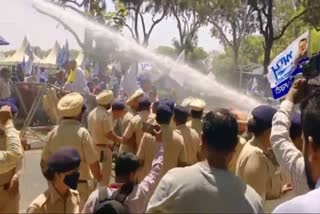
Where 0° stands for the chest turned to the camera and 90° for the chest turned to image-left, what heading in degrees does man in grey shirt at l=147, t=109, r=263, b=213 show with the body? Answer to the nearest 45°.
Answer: approximately 180°

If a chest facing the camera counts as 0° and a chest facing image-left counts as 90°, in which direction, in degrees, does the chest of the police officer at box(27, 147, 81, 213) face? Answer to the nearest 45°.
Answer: approximately 315°

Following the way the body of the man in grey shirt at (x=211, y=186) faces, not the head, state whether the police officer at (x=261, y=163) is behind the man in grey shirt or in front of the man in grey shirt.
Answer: in front

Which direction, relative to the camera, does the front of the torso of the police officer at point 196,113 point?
away from the camera

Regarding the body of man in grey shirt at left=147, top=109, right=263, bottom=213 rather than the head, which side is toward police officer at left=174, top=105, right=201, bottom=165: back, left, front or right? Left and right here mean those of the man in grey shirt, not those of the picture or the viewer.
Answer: front

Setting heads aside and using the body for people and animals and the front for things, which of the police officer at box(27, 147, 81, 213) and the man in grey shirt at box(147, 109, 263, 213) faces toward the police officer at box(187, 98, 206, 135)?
the man in grey shirt

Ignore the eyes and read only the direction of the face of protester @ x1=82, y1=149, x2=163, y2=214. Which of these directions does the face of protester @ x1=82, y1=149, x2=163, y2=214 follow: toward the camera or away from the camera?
away from the camera

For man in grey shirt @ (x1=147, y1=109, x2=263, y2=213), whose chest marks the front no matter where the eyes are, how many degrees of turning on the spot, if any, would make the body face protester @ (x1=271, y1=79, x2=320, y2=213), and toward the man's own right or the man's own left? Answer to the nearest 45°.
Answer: approximately 135° to the man's own right

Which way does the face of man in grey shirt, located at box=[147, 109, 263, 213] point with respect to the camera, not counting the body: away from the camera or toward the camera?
away from the camera

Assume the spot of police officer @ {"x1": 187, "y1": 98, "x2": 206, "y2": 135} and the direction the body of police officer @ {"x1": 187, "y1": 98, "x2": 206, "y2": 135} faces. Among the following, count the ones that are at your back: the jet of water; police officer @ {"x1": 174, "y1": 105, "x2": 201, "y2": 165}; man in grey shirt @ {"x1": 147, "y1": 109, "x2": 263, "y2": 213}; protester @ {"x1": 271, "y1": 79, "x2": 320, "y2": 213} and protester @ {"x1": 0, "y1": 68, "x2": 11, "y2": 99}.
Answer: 3
